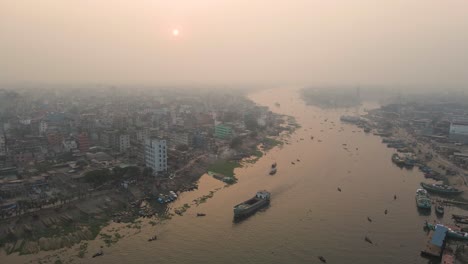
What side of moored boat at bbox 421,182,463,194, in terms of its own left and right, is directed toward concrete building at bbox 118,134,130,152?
front

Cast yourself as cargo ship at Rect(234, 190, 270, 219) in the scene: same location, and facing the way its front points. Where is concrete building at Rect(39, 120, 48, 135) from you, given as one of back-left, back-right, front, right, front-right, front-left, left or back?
right

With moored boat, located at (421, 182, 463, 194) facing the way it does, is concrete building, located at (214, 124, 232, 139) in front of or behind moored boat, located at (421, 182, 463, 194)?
in front

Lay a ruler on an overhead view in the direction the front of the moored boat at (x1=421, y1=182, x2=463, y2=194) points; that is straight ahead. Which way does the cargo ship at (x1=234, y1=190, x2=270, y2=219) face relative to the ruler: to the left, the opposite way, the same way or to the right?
to the left

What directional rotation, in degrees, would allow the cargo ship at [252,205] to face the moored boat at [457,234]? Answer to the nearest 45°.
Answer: approximately 135° to its left

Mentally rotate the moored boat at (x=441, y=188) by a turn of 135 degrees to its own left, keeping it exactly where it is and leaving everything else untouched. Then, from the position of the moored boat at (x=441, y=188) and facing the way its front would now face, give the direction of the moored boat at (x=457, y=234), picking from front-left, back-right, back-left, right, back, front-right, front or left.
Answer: front-right

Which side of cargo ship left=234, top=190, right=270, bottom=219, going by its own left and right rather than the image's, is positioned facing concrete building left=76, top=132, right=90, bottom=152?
right

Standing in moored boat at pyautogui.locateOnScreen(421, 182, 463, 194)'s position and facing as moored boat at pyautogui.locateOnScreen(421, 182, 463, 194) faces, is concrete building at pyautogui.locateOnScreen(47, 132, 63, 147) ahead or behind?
ahead

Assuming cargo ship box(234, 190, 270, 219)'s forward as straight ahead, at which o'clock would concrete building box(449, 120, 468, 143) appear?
The concrete building is roughly at 6 o'clock from the cargo ship.

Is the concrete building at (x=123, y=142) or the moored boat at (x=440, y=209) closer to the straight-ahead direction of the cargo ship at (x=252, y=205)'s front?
the concrete building

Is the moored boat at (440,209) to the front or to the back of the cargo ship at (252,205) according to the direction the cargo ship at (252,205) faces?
to the back

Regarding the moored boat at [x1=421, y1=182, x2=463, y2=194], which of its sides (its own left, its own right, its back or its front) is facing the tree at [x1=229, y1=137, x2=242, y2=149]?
front

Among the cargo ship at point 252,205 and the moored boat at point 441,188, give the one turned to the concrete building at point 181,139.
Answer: the moored boat

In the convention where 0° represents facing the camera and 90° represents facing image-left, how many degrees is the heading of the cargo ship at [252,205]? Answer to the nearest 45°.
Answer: approximately 45°

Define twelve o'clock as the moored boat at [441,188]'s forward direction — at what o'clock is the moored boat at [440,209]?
the moored boat at [440,209] is roughly at 9 o'clock from the moored boat at [441,188].

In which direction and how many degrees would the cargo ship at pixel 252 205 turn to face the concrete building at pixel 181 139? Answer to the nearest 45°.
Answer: approximately 90° to its right

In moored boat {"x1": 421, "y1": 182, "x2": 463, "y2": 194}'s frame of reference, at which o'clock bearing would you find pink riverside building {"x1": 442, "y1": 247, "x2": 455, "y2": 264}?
pink riverside building {"x1": 442, "y1": 247, "x2": 455, "y2": 264} is roughly at 9 o'clock from moored boat {"x1": 421, "y1": 182, "x2": 463, "y2": 194}.

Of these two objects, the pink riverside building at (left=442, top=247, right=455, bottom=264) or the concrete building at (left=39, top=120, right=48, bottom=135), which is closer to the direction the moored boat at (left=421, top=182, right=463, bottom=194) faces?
the concrete building

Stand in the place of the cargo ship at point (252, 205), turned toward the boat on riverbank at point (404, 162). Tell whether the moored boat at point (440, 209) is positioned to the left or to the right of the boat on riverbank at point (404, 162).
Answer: right

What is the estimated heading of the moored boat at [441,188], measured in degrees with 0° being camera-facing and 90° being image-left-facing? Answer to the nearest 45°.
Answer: approximately 90°
